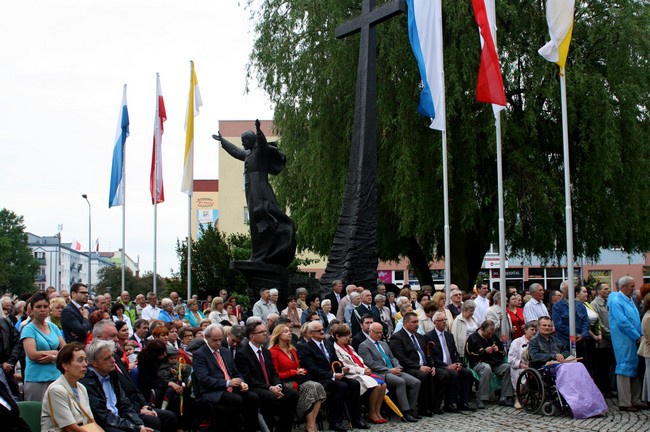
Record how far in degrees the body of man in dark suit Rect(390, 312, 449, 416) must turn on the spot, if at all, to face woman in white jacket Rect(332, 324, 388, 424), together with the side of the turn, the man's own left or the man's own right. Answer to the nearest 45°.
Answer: approximately 90° to the man's own right

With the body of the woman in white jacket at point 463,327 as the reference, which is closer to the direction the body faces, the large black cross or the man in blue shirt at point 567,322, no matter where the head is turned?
the man in blue shirt

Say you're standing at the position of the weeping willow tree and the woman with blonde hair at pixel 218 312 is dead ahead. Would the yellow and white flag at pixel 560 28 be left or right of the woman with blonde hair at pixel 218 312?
left

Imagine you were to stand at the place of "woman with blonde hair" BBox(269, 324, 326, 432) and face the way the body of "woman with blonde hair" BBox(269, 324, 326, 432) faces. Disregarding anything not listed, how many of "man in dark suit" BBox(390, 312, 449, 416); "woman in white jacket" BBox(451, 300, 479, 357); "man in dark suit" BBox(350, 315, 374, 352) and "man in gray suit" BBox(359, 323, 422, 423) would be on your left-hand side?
4

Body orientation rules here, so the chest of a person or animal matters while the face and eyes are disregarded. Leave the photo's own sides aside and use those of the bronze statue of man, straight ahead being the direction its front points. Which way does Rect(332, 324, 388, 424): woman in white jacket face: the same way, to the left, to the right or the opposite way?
to the left

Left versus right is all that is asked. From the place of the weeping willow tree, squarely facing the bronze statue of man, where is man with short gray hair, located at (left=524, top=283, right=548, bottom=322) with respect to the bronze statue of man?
left

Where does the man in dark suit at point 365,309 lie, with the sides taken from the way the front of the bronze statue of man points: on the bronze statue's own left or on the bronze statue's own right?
on the bronze statue's own left

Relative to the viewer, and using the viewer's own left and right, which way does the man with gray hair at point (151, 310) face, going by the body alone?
facing the viewer and to the right of the viewer

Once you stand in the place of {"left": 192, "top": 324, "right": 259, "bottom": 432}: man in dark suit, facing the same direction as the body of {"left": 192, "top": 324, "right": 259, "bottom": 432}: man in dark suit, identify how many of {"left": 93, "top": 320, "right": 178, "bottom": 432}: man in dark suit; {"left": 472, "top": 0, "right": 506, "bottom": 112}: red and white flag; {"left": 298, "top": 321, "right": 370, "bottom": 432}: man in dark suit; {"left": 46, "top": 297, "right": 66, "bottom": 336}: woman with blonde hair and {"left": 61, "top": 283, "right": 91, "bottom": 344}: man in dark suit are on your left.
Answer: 2

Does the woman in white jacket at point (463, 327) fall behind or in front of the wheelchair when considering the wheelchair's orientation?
behind

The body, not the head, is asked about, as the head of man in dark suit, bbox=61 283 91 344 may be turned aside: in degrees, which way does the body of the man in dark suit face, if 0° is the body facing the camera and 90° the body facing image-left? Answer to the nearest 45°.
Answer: approximately 315°
